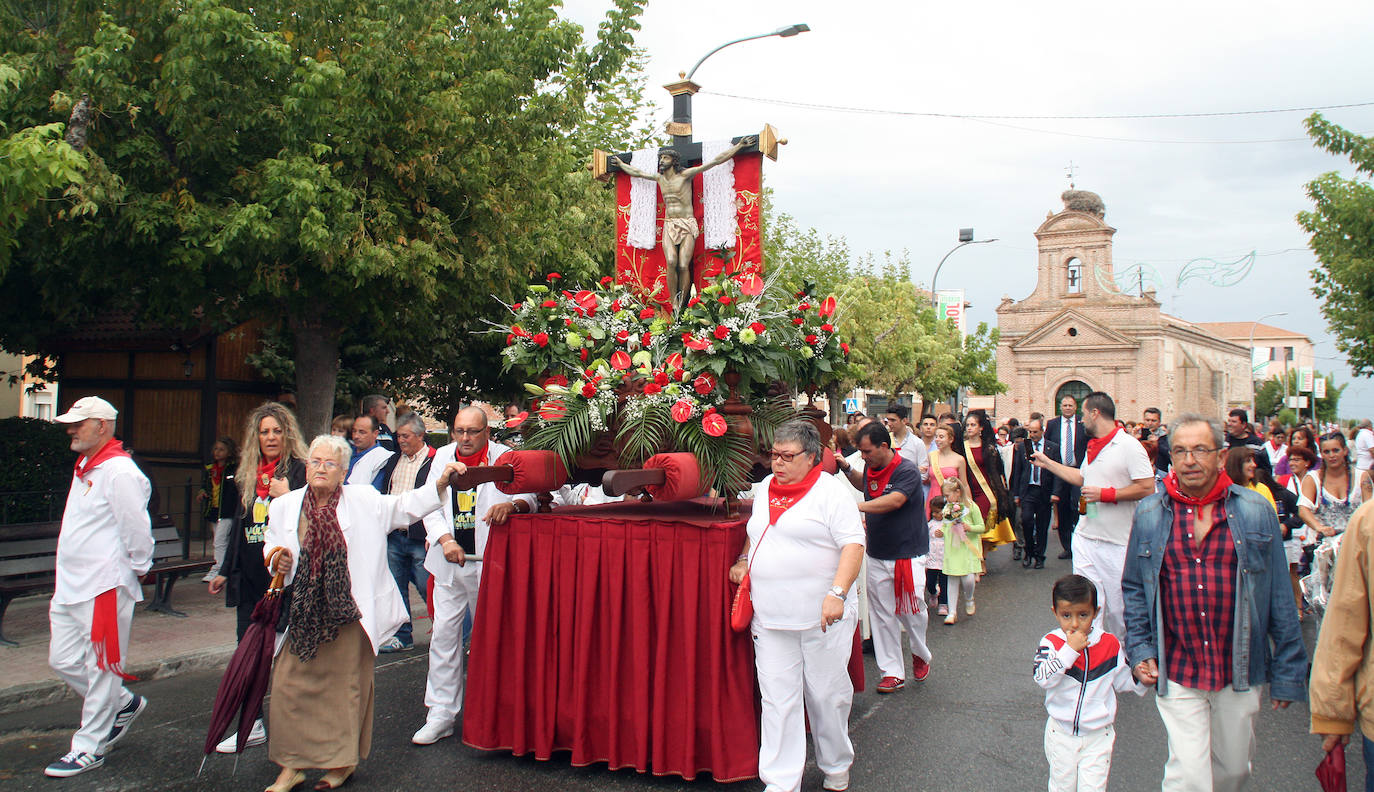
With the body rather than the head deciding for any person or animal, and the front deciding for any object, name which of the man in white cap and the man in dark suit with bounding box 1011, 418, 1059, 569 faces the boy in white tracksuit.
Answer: the man in dark suit

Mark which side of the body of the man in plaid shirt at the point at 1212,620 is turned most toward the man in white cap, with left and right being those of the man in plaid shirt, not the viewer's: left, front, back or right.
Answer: right

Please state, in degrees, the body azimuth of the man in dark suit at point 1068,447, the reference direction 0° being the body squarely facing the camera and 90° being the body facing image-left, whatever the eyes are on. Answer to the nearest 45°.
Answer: approximately 0°

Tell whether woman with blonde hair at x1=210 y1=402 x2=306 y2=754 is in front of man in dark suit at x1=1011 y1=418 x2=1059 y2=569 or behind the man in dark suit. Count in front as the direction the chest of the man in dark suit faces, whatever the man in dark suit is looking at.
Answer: in front

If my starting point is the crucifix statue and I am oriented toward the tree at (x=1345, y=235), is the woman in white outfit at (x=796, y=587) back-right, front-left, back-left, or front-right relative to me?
back-right

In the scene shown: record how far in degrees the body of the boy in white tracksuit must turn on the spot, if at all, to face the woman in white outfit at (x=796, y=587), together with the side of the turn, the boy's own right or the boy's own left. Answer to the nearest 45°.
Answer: approximately 90° to the boy's own right

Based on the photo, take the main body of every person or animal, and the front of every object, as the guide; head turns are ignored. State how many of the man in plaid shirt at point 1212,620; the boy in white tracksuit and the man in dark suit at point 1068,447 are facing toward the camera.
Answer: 3

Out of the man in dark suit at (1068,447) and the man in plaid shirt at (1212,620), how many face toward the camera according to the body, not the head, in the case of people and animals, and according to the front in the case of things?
2

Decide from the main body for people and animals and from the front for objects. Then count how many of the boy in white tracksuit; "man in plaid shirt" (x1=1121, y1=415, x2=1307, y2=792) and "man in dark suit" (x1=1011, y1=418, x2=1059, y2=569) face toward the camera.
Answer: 3

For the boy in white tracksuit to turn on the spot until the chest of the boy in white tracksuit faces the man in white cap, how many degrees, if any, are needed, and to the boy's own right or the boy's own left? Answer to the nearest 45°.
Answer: approximately 90° to the boy's own right

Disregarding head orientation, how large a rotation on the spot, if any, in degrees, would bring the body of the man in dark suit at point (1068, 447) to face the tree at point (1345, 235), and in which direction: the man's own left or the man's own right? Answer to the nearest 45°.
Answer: approximately 135° to the man's own left
